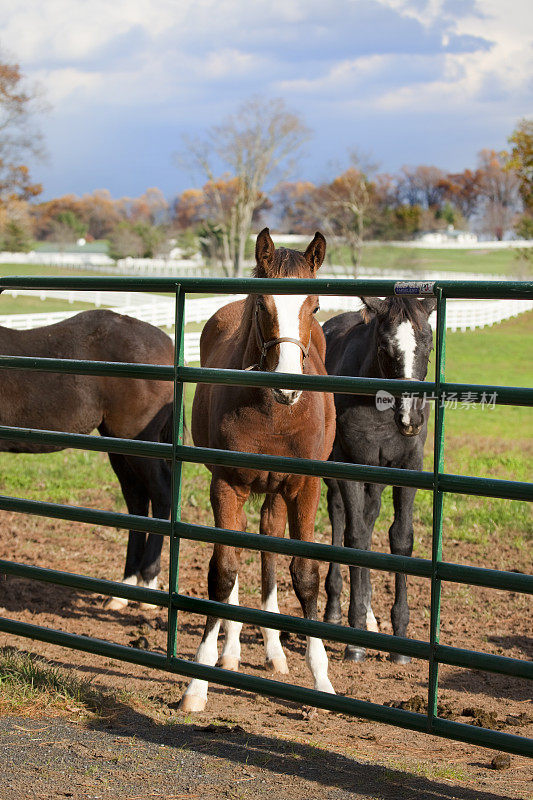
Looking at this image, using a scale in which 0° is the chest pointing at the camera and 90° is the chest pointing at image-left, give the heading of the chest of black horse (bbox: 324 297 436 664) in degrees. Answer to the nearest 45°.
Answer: approximately 0°

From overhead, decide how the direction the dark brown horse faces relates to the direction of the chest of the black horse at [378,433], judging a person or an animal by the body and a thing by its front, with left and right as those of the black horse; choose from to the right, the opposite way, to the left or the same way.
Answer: to the right

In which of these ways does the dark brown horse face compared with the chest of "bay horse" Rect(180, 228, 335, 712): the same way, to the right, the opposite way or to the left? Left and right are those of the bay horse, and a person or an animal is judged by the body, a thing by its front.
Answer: to the right

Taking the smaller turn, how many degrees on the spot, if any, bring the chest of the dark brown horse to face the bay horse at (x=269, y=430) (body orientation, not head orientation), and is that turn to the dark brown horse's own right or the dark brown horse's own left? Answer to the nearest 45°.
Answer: approximately 90° to the dark brown horse's own left

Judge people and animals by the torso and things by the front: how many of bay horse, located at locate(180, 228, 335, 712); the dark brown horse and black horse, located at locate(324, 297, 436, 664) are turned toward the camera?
2

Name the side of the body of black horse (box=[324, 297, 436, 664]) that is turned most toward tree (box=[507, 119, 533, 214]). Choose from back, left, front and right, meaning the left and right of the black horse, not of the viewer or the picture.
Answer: back

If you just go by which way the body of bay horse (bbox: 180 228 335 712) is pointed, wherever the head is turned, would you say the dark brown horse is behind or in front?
behind

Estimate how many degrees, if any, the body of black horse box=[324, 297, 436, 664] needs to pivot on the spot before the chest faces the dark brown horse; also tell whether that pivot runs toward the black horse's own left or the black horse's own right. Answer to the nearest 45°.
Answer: approximately 135° to the black horse's own right

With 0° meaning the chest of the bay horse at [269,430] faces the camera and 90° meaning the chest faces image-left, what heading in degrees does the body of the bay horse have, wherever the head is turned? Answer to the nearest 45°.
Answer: approximately 0°

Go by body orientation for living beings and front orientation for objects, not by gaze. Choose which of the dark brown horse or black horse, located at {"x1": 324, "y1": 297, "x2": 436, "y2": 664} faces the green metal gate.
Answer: the black horse

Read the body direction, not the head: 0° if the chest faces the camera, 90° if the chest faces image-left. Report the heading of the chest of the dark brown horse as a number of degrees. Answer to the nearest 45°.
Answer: approximately 90°

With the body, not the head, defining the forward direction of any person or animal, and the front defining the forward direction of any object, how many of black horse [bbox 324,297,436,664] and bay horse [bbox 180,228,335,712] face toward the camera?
2

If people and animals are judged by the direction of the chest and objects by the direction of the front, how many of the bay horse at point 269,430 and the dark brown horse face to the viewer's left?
1

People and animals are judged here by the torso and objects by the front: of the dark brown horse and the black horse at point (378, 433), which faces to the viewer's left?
the dark brown horse

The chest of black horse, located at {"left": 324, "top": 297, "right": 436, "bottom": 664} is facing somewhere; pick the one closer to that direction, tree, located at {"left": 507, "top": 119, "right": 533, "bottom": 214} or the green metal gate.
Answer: the green metal gate
